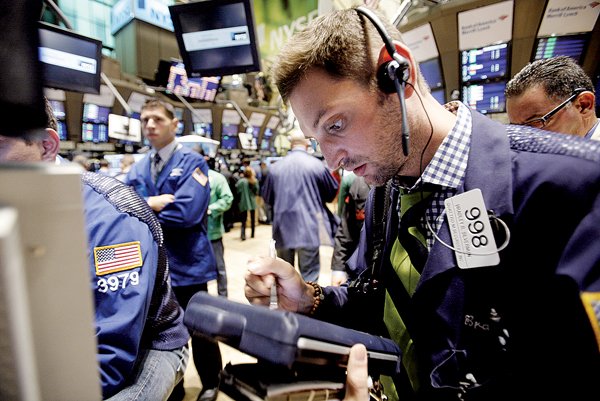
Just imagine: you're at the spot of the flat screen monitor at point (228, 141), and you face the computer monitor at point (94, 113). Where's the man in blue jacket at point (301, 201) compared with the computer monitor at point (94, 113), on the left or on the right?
left

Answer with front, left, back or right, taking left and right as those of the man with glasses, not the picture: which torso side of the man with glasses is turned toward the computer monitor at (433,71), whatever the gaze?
right

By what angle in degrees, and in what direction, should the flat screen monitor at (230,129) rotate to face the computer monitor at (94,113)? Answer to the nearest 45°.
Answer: approximately 45° to its right

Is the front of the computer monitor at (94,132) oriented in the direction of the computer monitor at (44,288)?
yes

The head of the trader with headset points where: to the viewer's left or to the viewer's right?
to the viewer's left

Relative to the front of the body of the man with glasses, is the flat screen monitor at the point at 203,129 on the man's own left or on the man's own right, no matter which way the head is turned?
on the man's own right

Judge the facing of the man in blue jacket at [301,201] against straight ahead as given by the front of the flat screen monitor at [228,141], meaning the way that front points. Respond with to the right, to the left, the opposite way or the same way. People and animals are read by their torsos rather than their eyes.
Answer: the opposite way

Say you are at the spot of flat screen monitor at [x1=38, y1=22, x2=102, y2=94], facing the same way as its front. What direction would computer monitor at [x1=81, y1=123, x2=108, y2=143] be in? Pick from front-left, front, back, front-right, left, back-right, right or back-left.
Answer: back-left

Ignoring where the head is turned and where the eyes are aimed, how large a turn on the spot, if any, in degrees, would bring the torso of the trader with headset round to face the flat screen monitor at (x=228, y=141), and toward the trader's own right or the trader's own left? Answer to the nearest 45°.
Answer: approximately 90° to the trader's own right

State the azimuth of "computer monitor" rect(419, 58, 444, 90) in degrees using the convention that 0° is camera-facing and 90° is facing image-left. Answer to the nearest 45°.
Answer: approximately 0°

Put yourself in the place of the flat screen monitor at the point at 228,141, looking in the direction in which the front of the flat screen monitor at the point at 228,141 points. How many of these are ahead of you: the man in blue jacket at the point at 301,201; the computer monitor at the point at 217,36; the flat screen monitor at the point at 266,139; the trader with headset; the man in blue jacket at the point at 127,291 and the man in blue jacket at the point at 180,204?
5

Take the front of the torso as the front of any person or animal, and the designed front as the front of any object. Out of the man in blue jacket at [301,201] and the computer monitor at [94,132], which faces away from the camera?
the man in blue jacket

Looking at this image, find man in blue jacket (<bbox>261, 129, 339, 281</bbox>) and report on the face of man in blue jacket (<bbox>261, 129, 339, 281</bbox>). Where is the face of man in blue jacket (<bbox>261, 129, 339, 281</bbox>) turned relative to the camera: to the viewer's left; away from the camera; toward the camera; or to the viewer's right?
away from the camera
